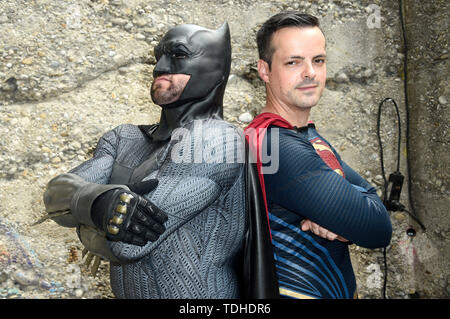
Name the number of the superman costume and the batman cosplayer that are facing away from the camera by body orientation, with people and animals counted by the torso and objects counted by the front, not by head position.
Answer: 0

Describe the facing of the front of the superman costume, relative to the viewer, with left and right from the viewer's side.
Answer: facing the viewer and to the right of the viewer

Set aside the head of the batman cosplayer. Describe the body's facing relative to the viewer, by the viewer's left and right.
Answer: facing the viewer and to the left of the viewer

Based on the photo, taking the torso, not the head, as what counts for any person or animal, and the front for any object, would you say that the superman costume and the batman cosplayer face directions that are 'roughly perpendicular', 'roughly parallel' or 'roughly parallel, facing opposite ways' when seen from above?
roughly perpendicular
